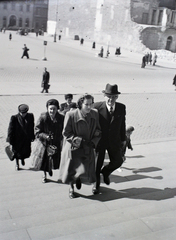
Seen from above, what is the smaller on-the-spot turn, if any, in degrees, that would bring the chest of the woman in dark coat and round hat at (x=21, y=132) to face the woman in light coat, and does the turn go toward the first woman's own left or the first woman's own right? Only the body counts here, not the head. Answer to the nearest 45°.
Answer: approximately 45° to the first woman's own left

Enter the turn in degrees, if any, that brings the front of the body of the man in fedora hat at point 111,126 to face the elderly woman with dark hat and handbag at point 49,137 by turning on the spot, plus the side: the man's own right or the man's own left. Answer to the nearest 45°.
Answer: approximately 90° to the man's own right

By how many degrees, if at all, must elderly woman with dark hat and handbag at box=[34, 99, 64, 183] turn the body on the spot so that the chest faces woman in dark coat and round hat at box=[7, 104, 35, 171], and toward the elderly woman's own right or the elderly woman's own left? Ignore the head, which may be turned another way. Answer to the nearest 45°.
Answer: approximately 135° to the elderly woman's own right

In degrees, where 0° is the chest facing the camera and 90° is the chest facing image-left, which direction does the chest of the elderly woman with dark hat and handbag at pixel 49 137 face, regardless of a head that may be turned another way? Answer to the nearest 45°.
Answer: approximately 0°

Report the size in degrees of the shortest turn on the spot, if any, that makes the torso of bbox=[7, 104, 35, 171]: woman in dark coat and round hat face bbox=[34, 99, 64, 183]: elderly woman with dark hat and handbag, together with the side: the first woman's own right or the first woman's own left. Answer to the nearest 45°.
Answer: approximately 45° to the first woman's own left

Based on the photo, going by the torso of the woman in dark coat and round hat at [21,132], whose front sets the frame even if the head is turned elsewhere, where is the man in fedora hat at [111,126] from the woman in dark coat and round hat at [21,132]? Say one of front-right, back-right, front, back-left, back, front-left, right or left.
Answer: front-left

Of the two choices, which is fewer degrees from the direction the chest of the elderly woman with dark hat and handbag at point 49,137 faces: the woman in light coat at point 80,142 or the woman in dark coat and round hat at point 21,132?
the woman in light coat

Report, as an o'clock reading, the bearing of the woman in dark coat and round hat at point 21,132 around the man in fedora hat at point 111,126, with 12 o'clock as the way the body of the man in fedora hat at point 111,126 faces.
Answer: the woman in dark coat and round hat at point 21,132 is roughly at 4 o'clock from the man in fedora hat at point 111,126.

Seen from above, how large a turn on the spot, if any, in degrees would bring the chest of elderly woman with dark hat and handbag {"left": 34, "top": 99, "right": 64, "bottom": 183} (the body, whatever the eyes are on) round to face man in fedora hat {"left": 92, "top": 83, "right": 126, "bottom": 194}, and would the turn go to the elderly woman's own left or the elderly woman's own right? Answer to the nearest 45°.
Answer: approximately 90° to the elderly woman's own left

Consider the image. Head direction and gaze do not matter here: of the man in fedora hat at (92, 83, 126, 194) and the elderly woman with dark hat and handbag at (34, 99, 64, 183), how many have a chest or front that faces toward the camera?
2
